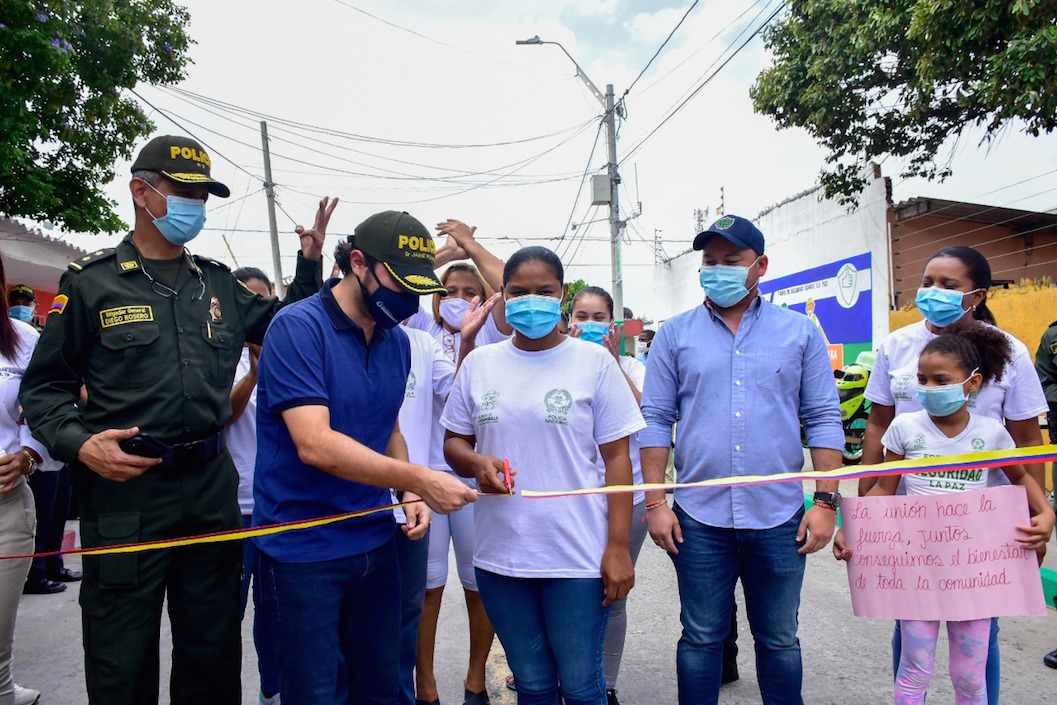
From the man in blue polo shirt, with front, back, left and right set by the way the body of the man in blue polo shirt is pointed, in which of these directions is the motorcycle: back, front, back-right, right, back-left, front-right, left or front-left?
left

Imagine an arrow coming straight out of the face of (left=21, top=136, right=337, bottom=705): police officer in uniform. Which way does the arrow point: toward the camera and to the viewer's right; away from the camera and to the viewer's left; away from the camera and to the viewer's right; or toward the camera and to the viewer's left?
toward the camera and to the viewer's right

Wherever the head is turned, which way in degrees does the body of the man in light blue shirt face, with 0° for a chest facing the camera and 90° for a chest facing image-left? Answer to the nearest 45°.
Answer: approximately 0°

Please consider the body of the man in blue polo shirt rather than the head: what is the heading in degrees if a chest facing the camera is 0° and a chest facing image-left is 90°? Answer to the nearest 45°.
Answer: approximately 315°

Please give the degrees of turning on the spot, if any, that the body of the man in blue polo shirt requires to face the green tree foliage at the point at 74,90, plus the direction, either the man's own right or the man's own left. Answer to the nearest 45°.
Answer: approximately 180°

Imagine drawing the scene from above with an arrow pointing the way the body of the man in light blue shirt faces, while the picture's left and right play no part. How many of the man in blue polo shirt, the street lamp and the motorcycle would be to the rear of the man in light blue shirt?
2

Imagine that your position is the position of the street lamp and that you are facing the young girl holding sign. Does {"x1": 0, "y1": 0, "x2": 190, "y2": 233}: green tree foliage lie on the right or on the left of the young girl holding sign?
right

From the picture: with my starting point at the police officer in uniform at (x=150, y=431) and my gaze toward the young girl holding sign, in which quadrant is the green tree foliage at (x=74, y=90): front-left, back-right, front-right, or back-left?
back-left

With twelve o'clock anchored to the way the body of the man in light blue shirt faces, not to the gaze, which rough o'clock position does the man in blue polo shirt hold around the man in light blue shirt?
The man in blue polo shirt is roughly at 2 o'clock from the man in light blue shirt.

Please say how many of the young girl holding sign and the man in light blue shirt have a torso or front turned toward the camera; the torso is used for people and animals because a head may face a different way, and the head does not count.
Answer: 2

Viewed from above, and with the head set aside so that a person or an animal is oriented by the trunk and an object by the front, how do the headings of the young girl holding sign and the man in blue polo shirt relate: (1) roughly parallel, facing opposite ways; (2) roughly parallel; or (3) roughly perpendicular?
roughly perpendicular
